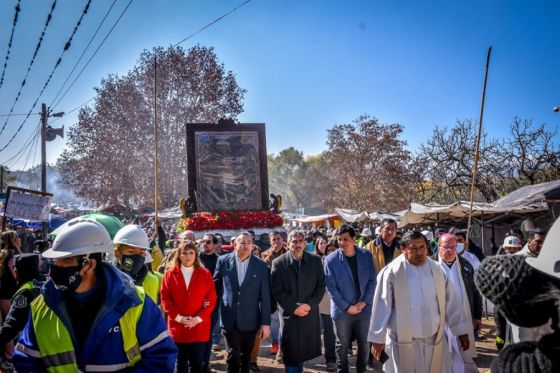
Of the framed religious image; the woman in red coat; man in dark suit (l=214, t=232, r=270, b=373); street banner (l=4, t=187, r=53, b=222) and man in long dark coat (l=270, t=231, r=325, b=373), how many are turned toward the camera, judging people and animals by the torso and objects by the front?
5

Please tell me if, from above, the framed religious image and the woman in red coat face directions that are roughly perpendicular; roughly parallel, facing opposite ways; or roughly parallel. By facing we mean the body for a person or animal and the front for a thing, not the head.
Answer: roughly parallel

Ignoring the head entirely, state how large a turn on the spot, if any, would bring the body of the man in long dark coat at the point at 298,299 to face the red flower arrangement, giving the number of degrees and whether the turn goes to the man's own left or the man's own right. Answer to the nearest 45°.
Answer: approximately 180°

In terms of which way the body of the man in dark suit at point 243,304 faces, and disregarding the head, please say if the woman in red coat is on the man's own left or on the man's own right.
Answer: on the man's own right

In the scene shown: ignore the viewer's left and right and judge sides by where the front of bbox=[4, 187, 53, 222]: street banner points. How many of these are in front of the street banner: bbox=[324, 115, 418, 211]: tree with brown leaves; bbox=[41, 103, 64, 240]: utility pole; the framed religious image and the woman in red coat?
1

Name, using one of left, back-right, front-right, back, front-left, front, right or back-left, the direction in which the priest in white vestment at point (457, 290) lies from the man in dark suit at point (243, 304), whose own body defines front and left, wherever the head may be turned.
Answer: left

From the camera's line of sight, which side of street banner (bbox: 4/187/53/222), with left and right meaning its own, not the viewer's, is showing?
front

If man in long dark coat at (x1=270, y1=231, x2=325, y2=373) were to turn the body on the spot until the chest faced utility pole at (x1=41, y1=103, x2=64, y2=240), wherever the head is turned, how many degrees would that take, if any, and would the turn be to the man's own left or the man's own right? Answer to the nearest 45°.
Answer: approximately 135° to the man's own right

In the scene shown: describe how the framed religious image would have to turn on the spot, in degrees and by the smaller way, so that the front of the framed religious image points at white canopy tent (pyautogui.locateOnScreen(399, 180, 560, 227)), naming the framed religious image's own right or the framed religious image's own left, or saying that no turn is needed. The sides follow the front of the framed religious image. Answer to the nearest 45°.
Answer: approximately 45° to the framed religious image's own left

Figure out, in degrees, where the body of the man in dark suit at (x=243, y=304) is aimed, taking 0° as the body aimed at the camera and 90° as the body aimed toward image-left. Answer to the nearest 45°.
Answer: approximately 0°

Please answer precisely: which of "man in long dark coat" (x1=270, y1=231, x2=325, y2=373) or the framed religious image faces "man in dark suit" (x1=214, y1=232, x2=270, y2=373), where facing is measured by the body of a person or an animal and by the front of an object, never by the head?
the framed religious image

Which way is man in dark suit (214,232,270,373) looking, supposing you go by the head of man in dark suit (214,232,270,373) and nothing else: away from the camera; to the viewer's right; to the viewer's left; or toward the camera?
toward the camera

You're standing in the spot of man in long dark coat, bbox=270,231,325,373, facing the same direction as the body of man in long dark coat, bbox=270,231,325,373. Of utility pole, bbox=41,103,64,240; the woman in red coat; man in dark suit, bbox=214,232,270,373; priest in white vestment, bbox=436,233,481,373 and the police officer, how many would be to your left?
1

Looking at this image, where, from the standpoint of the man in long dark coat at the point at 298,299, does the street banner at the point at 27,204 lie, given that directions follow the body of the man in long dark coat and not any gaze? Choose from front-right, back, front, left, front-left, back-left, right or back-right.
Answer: back-right

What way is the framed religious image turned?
toward the camera

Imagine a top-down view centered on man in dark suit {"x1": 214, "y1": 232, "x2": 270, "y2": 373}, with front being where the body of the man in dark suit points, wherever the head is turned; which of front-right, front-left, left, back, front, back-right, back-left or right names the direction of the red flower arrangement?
back
